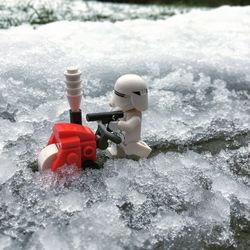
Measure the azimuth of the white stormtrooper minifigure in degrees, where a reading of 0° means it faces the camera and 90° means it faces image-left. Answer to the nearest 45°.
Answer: approximately 90°
